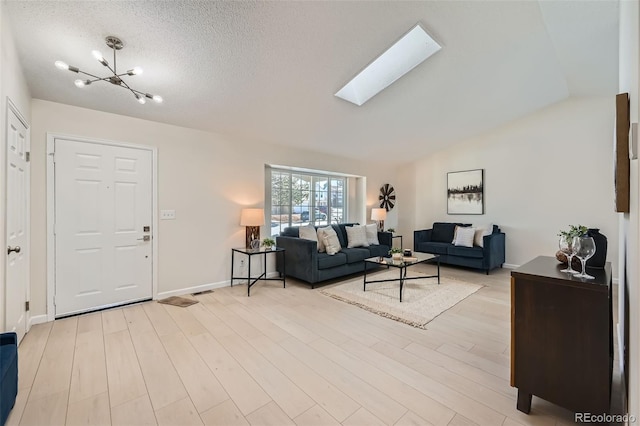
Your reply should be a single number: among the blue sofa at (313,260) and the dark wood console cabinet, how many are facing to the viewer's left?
1

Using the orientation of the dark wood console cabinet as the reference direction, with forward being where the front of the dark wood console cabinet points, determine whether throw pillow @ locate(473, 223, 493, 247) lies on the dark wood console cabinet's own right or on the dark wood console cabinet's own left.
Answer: on the dark wood console cabinet's own right

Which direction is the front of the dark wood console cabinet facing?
to the viewer's left

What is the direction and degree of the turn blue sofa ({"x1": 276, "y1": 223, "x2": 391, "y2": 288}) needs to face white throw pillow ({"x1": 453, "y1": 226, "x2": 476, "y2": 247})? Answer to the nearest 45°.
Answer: approximately 45° to its left

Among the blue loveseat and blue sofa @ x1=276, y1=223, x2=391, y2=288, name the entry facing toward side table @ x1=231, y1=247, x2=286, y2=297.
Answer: the blue loveseat

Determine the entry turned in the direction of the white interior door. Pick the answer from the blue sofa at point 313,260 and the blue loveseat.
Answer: the blue loveseat

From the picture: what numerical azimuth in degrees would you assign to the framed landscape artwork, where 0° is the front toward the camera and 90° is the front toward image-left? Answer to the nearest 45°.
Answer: approximately 45°

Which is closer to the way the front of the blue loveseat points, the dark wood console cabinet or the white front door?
the white front door

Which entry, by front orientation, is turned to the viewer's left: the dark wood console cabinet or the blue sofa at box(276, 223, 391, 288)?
the dark wood console cabinet

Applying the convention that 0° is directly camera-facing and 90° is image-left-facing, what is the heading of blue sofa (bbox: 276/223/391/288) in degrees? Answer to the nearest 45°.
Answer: approximately 315°

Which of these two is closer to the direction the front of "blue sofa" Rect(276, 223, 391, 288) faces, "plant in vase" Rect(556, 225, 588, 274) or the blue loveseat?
the plant in vase

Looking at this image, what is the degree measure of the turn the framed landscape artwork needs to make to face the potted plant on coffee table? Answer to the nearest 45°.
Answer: approximately 45° to its left
